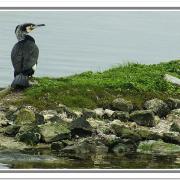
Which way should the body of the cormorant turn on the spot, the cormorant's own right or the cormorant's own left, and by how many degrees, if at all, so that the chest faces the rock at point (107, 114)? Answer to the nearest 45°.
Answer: approximately 90° to the cormorant's own right

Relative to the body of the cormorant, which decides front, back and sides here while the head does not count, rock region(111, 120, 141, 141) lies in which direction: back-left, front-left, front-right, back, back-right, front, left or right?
right

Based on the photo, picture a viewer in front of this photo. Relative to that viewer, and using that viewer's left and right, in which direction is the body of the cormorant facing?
facing away from the viewer and to the right of the viewer

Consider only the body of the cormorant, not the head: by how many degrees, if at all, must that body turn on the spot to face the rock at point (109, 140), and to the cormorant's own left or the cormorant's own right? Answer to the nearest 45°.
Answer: approximately 90° to the cormorant's own right

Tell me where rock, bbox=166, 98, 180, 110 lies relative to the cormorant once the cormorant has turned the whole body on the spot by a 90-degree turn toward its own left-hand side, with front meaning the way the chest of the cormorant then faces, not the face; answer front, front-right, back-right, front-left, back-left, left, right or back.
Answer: back-right

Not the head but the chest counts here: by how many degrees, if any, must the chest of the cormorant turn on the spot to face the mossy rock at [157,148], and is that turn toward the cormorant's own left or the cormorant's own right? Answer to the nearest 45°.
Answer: approximately 90° to the cormorant's own right

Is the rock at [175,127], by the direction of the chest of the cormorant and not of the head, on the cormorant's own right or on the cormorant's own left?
on the cormorant's own right

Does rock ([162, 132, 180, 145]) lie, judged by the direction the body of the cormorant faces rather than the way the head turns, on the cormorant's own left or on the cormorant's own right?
on the cormorant's own right

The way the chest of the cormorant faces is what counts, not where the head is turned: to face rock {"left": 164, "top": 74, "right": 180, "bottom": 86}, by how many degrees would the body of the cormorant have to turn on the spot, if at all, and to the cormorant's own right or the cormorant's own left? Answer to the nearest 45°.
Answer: approximately 45° to the cormorant's own right
